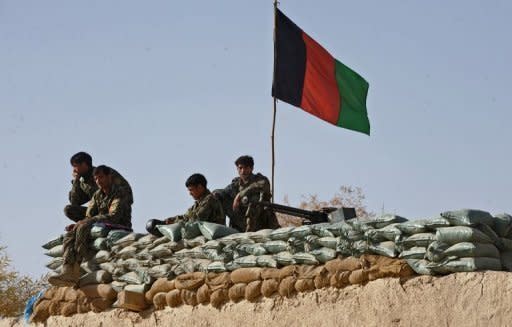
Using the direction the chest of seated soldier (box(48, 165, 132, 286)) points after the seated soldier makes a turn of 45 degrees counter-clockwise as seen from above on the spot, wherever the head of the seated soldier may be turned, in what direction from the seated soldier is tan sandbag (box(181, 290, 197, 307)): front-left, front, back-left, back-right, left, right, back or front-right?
front-left

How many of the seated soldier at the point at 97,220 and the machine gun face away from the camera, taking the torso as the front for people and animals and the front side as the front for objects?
0

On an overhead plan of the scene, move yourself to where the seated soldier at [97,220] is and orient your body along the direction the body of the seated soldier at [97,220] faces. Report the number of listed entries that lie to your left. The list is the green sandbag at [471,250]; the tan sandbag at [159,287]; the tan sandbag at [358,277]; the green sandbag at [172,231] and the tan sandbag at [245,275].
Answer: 5

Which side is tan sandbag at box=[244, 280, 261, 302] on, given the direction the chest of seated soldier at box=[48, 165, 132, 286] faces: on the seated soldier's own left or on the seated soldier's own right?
on the seated soldier's own left

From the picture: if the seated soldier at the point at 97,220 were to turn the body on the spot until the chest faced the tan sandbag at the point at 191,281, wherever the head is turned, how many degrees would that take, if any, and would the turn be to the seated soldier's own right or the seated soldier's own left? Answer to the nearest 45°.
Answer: approximately 90° to the seated soldier's own left

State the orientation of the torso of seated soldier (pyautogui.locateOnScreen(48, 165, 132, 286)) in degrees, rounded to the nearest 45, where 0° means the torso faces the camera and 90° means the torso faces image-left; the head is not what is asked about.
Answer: approximately 45°

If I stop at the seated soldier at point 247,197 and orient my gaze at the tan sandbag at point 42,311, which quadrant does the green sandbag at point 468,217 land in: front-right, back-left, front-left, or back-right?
back-left
